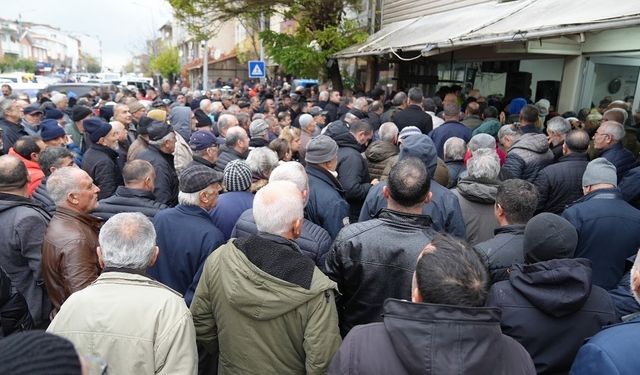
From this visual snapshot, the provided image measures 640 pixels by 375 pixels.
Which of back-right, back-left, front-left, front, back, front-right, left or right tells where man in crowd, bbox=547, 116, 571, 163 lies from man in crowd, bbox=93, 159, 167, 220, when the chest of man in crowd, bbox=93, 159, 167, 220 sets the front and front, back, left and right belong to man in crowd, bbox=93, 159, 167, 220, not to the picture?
front-right

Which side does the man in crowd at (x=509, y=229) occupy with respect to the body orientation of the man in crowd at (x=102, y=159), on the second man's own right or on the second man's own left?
on the second man's own right

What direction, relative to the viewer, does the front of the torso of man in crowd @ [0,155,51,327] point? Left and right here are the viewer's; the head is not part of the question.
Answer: facing away from the viewer and to the right of the viewer

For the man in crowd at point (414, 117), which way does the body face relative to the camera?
away from the camera

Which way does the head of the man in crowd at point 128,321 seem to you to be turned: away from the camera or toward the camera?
away from the camera

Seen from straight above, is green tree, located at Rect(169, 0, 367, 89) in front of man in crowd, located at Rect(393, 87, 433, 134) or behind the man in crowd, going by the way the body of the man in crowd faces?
in front

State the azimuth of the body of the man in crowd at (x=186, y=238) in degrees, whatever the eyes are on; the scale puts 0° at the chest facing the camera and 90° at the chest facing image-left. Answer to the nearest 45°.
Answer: approximately 225°

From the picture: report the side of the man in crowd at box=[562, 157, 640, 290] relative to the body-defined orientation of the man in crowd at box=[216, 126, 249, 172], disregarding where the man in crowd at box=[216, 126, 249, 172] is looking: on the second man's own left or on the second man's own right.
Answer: on the second man's own right

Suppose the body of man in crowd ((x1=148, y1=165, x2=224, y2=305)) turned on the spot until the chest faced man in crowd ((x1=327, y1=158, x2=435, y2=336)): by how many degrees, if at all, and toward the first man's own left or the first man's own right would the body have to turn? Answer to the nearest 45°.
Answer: approximately 90° to the first man's own right

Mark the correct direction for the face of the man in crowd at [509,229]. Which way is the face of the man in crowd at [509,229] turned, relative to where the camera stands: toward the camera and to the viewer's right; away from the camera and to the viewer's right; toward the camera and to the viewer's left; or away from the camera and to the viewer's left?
away from the camera and to the viewer's left

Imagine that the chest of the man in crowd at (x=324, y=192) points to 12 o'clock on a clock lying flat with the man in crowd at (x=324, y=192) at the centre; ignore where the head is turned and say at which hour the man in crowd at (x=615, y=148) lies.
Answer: the man in crowd at (x=615, y=148) is roughly at 1 o'clock from the man in crowd at (x=324, y=192).

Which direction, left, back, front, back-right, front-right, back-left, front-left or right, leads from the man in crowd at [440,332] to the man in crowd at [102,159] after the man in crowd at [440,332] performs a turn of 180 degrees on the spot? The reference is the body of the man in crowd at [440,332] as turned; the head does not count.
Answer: back-right

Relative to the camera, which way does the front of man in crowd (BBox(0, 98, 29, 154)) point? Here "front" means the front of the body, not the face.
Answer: to the viewer's right

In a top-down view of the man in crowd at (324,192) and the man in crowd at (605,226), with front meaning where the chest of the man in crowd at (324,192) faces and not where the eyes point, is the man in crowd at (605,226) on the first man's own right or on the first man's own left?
on the first man's own right

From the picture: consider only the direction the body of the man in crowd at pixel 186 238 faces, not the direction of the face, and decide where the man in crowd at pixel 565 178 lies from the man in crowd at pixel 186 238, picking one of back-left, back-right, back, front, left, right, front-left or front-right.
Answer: front-right

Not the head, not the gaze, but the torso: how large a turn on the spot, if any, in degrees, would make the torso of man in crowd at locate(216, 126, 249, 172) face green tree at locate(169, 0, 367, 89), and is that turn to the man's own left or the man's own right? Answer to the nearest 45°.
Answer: approximately 45° to the man's own left
